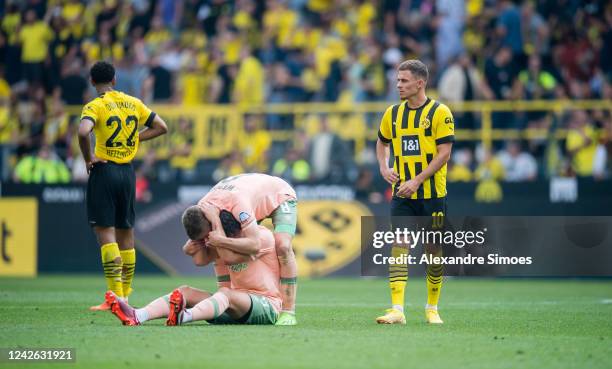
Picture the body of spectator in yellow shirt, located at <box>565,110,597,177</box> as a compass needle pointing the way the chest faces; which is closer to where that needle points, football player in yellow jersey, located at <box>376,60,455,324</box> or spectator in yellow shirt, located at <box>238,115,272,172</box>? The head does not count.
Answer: the football player in yellow jersey

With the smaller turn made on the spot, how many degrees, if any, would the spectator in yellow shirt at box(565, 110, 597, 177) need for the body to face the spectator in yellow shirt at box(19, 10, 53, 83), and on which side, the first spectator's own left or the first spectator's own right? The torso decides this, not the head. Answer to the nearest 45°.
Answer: approximately 90° to the first spectator's own right

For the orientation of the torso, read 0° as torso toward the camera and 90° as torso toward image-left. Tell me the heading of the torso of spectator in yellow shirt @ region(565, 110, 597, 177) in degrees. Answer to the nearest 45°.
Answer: approximately 0°

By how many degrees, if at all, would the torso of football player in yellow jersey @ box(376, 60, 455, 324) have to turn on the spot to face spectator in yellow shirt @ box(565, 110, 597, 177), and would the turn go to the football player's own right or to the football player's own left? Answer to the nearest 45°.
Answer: approximately 135° to the football player's own right

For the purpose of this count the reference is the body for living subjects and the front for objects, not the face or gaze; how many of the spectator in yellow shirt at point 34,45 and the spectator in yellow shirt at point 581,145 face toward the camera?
2

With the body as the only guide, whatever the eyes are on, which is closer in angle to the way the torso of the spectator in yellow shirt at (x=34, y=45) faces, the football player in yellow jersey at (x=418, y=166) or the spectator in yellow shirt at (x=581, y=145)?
the football player in yellow jersey

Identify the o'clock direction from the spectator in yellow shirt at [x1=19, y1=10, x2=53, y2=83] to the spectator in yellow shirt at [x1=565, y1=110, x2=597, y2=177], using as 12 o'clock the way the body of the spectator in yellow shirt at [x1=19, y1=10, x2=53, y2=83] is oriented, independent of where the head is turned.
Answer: the spectator in yellow shirt at [x1=565, y1=110, x2=597, y2=177] is roughly at 10 o'clock from the spectator in yellow shirt at [x1=19, y1=10, x2=53, y2=83].

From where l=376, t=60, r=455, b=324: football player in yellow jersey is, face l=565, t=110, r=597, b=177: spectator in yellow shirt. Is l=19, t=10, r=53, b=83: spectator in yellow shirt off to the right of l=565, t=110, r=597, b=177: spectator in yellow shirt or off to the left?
left

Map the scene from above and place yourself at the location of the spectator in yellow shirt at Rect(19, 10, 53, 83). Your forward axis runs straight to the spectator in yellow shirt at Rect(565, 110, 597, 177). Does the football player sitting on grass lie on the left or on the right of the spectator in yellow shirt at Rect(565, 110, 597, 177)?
right

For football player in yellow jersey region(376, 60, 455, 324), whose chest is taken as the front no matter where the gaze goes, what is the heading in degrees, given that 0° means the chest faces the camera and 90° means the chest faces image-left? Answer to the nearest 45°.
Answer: approximately 45°

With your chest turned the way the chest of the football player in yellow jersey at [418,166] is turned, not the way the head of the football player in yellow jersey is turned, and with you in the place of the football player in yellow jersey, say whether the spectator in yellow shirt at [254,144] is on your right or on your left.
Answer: on your right

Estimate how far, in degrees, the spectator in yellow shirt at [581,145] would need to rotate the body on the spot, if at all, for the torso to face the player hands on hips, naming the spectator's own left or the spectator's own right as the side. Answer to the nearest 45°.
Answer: approximately 45° to the spectator's own right

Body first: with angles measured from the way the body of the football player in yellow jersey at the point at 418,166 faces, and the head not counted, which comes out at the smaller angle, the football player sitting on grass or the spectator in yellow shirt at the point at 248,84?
the football player sitting on grass
